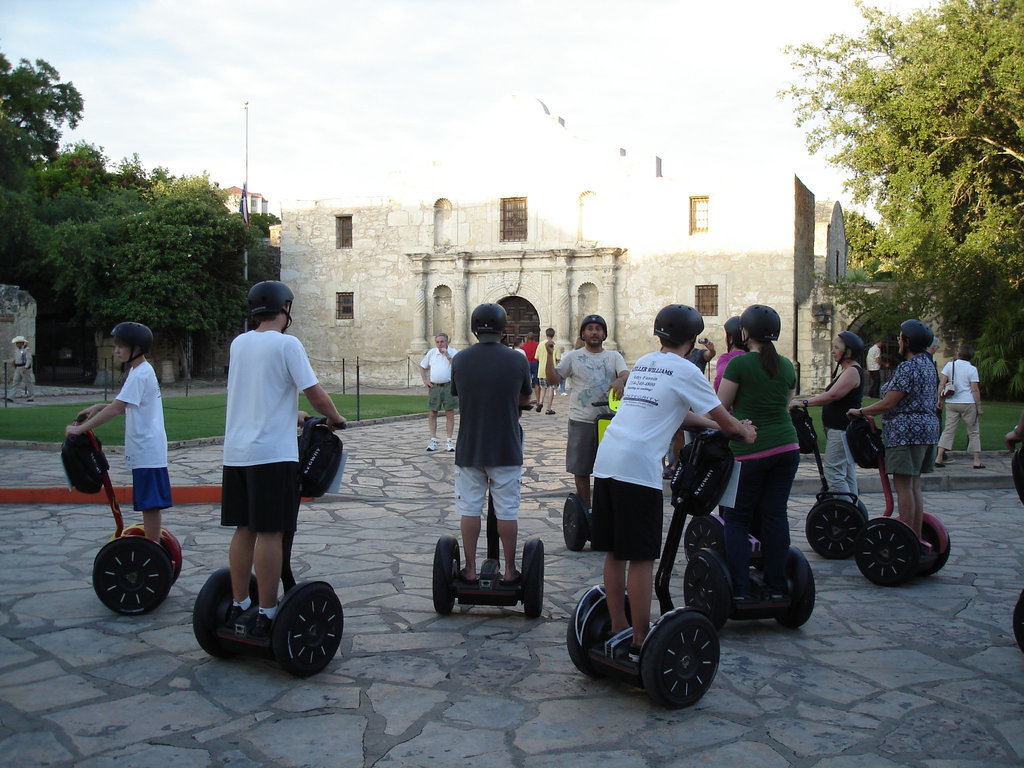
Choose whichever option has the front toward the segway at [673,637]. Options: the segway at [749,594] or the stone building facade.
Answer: the stone building facade

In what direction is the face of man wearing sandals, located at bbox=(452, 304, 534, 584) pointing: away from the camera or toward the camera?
away from the camera

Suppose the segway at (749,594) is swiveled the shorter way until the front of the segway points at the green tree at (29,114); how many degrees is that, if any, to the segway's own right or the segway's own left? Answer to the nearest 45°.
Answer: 0° — it already faces it

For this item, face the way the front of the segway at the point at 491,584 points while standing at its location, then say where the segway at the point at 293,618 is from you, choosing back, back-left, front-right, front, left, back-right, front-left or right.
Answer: back-left

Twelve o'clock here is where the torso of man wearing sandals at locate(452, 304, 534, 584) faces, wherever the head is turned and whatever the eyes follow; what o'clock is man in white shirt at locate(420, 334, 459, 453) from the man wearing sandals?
The man in white shirt is roughly at 12 o'clock from the man wearing sandals.

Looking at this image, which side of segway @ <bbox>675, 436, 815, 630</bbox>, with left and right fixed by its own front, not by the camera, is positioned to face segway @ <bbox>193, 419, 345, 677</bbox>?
left

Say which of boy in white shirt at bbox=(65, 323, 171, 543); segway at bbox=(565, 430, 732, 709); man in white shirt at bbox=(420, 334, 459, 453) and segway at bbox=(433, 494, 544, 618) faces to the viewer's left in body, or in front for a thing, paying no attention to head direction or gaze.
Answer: the boy in white shirt

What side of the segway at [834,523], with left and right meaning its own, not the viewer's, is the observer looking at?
left

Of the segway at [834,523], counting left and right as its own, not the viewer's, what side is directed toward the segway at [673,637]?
left

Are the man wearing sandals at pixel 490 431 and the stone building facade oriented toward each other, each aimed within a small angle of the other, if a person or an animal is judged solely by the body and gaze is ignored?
yes

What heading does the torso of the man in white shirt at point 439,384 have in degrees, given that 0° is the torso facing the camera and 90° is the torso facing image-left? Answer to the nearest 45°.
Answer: approximately 0°

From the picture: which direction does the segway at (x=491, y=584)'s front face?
away from the camera
